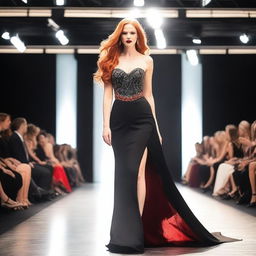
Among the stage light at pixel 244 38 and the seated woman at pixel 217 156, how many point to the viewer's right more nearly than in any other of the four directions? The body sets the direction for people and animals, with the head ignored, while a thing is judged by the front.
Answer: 0

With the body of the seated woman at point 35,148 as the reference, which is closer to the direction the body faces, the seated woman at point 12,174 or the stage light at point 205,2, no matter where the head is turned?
the stage light

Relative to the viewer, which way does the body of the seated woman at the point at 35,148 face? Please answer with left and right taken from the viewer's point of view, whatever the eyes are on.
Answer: facing to the right of the viewer

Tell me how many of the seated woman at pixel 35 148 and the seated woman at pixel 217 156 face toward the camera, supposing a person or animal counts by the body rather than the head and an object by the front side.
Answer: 0

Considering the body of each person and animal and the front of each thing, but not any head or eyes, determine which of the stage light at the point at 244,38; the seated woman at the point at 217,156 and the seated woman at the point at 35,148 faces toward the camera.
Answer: the stage light

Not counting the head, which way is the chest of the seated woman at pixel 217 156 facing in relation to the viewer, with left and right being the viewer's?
facing to the left of the viewer

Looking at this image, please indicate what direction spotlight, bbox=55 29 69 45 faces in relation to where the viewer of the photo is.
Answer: facing the viewer and to the right of the viewer

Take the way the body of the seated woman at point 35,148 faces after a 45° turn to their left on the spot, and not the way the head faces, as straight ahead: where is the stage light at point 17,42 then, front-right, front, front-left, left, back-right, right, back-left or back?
front-left

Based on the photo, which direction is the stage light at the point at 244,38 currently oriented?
toward the camera

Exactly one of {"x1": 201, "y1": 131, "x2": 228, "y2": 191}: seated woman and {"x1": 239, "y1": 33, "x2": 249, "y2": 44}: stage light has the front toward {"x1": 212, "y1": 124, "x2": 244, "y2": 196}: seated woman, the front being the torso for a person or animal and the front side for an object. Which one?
the stage light

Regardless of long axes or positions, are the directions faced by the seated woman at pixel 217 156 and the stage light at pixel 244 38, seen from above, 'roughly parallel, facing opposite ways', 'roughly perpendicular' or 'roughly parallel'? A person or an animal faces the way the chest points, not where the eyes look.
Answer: roughly perpendicular

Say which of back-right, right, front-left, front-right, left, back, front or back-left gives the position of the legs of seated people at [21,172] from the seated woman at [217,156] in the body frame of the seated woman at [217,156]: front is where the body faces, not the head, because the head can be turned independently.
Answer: front-left
